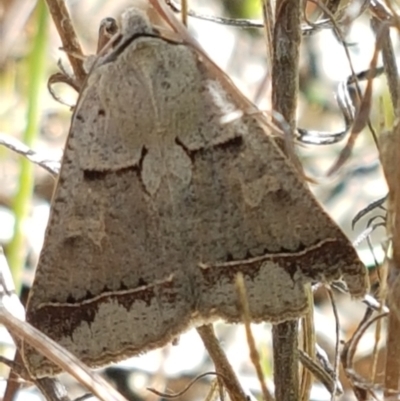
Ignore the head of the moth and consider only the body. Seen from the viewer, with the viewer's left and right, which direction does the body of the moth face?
facing away from the viewer
